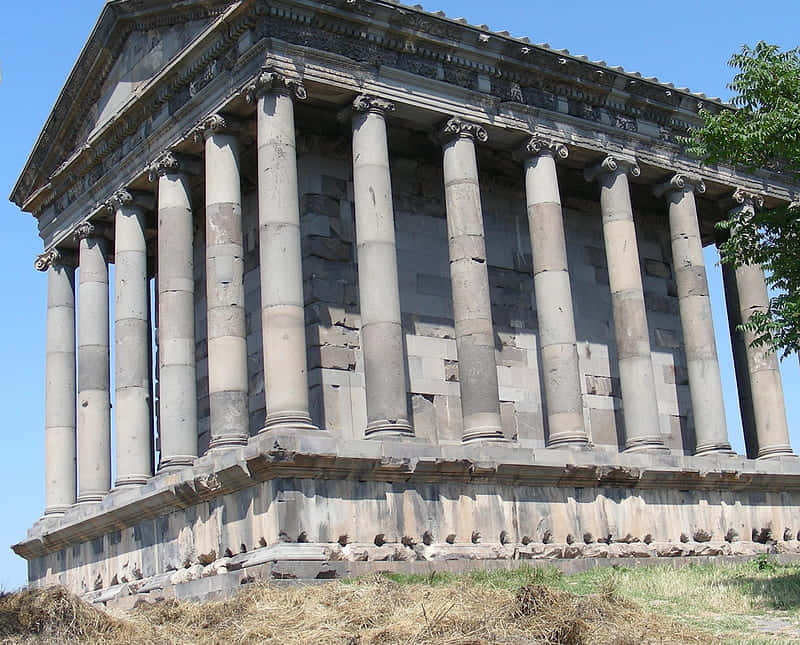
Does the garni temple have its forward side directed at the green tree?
no
